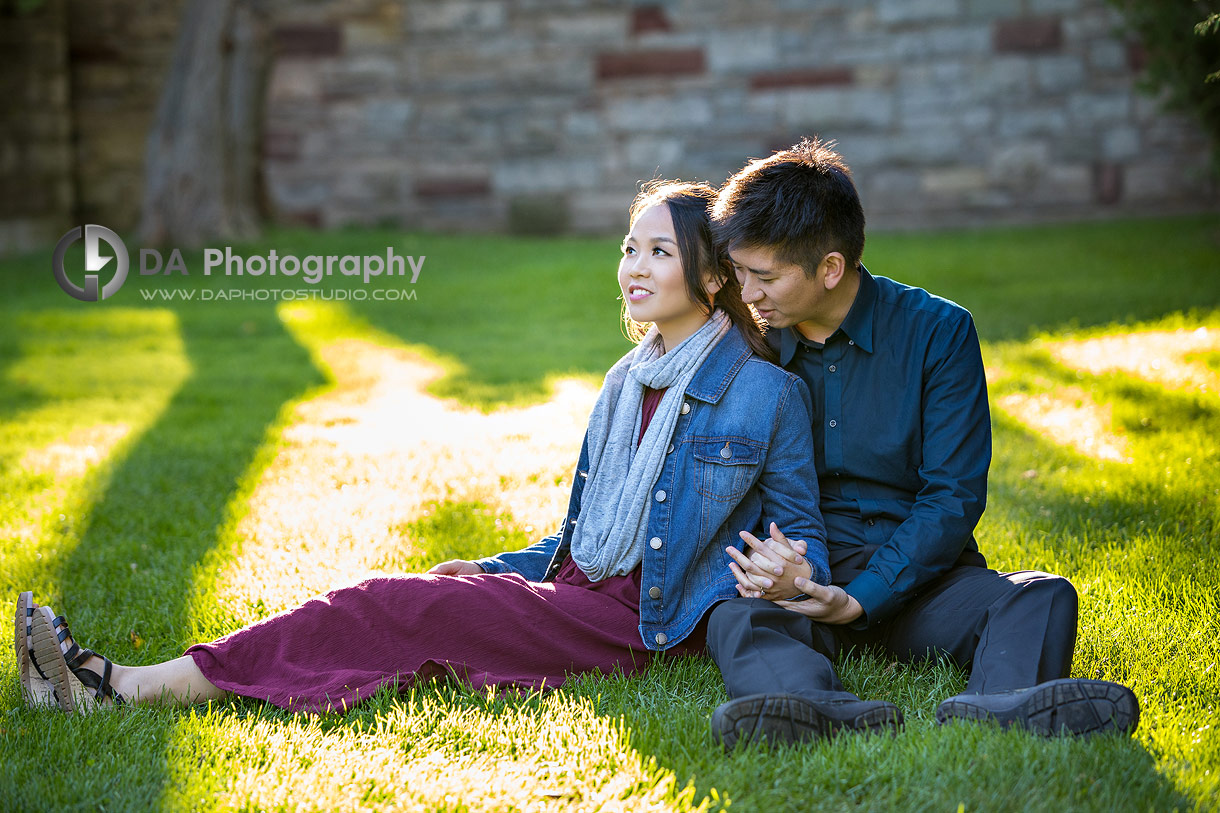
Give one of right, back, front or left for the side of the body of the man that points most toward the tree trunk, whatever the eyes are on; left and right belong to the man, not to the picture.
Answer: back

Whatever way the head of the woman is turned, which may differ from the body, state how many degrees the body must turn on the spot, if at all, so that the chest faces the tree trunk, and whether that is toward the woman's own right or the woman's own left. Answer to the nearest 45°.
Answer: approximately 135° to the woman's own right

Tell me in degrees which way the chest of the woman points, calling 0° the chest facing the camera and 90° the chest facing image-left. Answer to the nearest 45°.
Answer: approximately 45°

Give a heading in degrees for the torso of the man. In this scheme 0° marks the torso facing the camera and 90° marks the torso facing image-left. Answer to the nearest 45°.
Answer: approximately 45°
